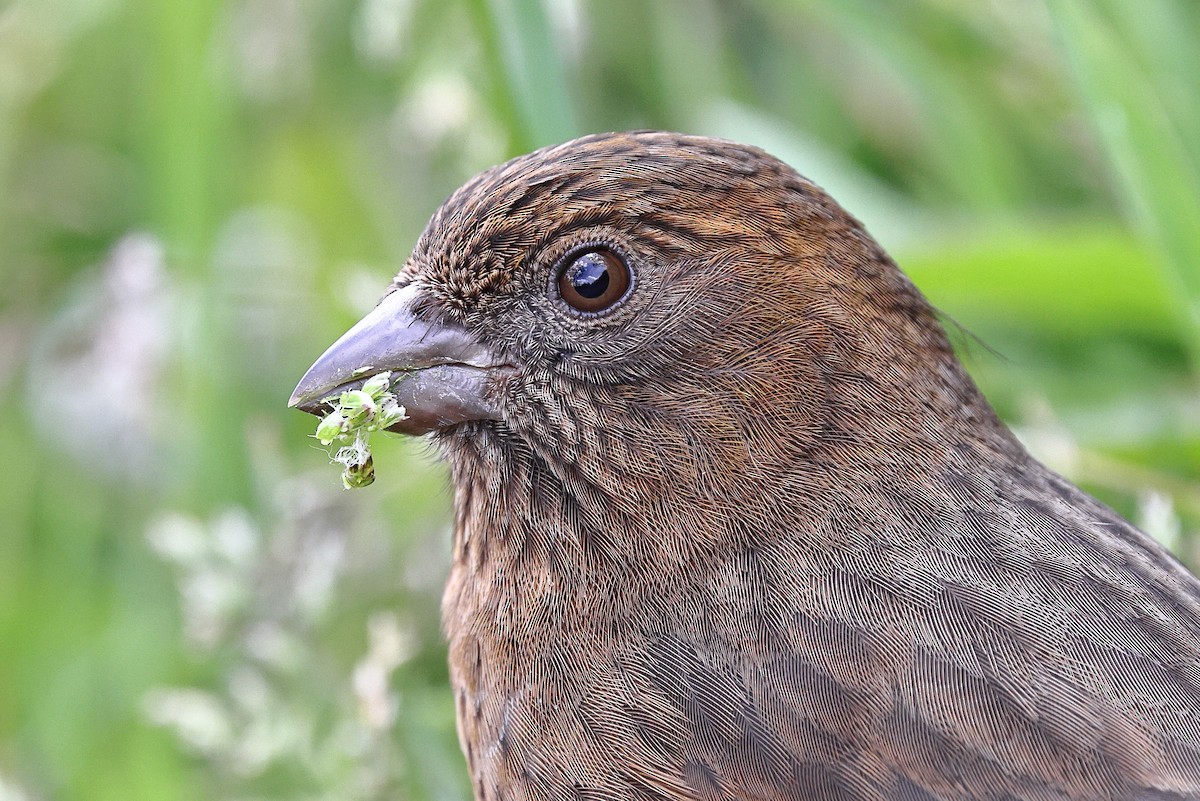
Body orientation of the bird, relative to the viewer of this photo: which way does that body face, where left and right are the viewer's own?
facing to the left of the viewer
